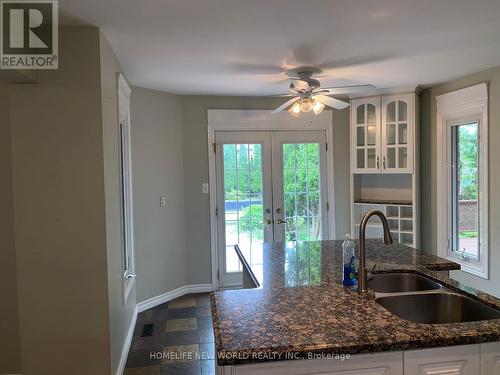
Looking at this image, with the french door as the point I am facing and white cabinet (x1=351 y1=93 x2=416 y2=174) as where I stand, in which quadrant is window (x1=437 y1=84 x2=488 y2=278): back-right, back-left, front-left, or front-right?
back-left

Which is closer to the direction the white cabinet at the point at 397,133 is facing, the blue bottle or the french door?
the blue bottle

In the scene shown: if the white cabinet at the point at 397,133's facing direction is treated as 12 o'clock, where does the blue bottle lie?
The blue bottle is roughly at 12 o'clock from the white cabinet.

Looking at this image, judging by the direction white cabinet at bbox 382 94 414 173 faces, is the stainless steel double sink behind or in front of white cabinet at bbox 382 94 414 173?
in front

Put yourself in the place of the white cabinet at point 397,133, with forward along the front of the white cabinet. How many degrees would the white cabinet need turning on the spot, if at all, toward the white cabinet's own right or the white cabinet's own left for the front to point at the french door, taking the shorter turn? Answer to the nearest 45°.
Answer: approximately 90° to the white cabinet's own right

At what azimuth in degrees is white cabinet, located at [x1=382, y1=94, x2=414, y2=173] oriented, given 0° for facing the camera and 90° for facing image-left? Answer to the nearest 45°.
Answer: approximately 0°

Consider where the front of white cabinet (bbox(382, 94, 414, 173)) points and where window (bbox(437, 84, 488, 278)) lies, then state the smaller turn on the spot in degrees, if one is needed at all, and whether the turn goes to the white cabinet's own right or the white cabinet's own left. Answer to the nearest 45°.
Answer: approximately 45° to the white cabinet's own left

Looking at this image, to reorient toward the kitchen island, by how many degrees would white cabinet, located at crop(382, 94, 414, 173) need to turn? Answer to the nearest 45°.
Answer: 0° — it already faces it

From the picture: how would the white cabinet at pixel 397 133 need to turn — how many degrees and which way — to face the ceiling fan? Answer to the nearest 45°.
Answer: approximately 45° to its right
